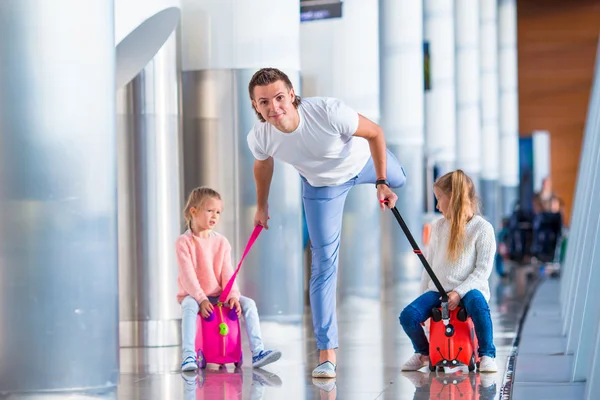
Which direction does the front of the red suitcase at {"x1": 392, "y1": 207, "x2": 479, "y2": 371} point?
toward the camera

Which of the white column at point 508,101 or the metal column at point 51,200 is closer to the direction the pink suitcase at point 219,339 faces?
the metal column

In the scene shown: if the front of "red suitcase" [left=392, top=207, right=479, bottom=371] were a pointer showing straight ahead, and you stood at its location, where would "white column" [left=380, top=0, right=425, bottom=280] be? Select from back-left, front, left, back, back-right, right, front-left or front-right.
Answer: back

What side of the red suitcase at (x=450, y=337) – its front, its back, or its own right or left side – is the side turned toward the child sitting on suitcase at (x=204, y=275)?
right

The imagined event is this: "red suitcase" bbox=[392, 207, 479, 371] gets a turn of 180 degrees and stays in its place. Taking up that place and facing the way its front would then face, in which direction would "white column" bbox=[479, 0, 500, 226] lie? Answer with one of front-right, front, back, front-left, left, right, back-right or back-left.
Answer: front

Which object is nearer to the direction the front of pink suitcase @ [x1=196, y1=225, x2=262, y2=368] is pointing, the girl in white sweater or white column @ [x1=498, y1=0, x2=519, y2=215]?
the girl in white sweater

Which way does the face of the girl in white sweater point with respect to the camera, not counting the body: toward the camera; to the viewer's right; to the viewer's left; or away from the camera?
to the viewer's left

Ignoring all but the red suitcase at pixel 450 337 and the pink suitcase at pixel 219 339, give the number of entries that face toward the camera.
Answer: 2

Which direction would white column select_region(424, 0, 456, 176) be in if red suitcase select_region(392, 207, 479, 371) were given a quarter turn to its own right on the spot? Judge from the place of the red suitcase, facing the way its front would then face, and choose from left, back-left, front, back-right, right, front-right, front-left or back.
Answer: right

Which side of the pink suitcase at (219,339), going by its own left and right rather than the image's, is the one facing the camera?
front

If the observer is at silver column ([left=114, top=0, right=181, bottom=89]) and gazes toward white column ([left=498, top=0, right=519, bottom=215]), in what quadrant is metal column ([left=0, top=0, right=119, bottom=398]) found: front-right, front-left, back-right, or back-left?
back-right
